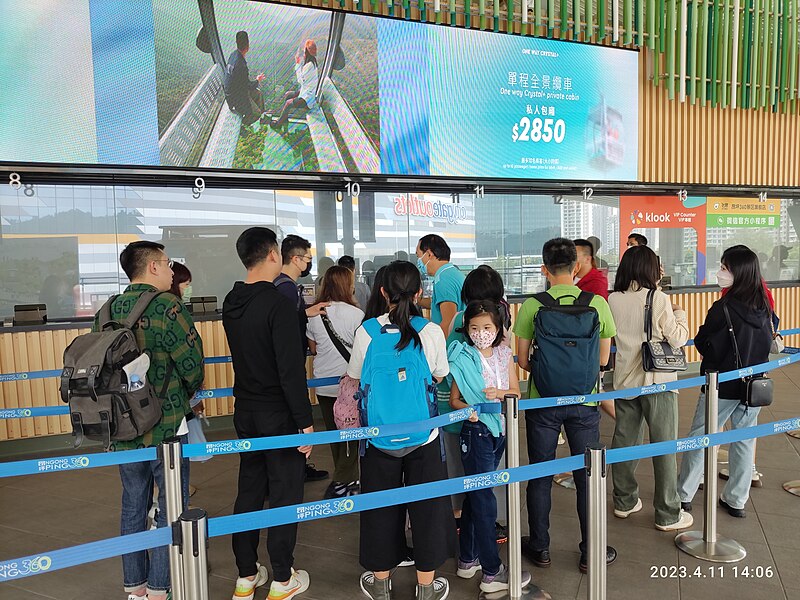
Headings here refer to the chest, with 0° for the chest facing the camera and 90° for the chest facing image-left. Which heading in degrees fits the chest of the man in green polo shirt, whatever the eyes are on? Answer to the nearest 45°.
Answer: approximately 180°

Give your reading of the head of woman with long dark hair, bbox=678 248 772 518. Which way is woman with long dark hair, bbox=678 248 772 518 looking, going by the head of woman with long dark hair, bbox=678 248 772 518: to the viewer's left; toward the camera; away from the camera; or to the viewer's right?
to the viewer's left

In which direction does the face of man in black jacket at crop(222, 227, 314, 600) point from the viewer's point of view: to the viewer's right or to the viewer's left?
to the viewer's right

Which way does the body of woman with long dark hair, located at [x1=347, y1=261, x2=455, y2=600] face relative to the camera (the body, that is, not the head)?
away from the camera

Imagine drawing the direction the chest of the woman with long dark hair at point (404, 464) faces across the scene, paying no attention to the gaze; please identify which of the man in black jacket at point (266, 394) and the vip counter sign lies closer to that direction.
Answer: the vip counter sign

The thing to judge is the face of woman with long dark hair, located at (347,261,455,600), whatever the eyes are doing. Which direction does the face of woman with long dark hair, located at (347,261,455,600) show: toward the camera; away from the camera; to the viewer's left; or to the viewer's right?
away from the camera

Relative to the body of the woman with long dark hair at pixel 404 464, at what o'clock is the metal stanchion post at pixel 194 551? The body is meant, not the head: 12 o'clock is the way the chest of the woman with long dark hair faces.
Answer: The metal stanchion post is roughly at 7 o'clock from the woman with long dark hair.

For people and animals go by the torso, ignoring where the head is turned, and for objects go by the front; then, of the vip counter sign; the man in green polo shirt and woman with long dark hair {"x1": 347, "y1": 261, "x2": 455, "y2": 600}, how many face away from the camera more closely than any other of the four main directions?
2

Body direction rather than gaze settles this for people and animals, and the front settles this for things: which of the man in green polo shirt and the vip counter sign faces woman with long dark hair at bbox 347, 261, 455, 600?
the vip counter sign

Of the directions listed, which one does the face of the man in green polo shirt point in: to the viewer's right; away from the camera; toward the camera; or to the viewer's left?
away from the camera
